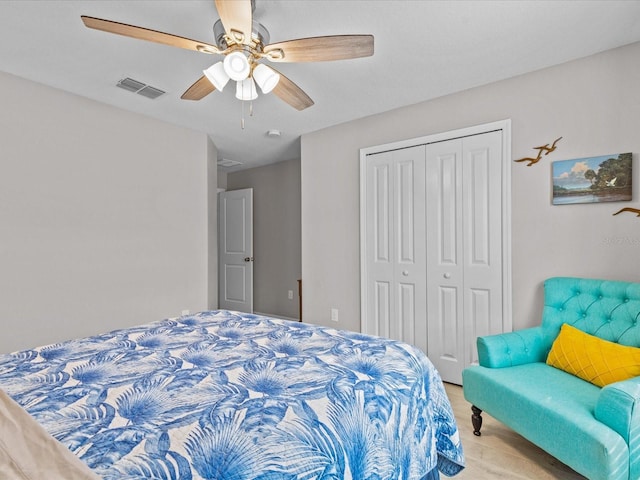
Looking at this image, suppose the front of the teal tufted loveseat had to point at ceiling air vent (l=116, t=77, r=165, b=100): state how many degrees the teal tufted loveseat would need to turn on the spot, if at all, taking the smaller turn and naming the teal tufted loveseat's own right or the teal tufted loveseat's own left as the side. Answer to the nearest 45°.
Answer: approximately 45° to the teal tufted loveseat's own right

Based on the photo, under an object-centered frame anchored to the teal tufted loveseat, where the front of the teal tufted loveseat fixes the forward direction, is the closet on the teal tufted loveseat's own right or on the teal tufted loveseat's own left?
on the teal tufted loveseat's own right

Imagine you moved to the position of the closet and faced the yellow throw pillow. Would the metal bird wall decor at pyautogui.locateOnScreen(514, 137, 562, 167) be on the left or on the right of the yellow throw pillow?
left

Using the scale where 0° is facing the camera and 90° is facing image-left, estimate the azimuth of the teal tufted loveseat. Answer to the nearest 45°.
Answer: approximately 45°

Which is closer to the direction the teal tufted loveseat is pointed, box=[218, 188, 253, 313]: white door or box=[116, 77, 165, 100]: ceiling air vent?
the ceiling air vent

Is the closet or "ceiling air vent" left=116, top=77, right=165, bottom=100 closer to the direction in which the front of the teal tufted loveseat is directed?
the ceiling air vent

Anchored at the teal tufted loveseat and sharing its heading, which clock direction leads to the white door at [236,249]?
The white door is roughly at 2 o'clock from the teal tufted loveseat.
